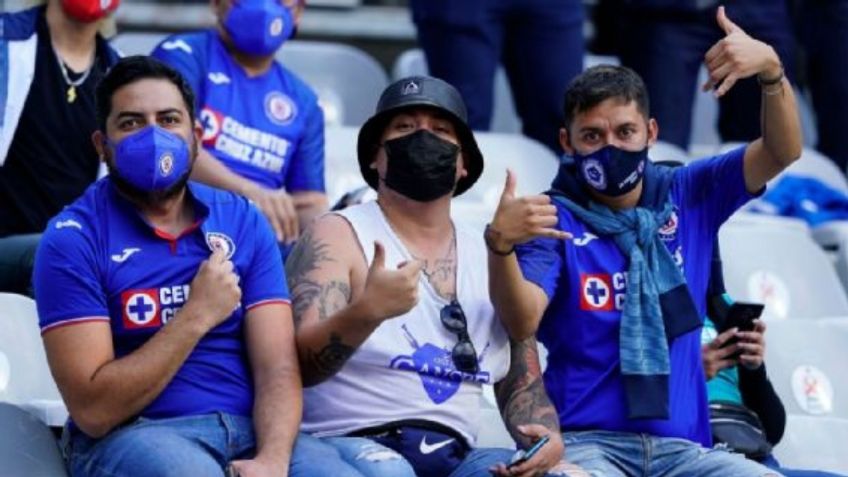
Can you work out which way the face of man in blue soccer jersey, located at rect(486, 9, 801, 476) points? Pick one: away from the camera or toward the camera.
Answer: toward the camera

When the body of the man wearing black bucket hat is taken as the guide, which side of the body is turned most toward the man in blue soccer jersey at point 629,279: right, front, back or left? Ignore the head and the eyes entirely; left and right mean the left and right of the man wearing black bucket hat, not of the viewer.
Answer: left

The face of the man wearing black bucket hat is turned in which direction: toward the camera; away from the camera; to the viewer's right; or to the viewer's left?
toward the camera

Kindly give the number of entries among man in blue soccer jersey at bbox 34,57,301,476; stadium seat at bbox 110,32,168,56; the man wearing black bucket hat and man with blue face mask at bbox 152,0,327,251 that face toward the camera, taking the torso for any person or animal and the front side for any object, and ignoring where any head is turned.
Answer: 4

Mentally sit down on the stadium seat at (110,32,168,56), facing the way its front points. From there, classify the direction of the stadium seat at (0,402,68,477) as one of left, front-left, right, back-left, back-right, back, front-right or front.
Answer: front

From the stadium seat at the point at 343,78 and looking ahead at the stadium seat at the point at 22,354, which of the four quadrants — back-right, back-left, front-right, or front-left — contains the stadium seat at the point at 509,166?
front-left

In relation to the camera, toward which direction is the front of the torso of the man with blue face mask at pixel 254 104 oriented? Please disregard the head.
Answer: toward the camera

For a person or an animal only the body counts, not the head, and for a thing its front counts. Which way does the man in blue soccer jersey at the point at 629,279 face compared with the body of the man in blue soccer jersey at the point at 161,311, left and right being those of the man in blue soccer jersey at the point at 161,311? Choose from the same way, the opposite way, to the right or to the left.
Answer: the same way

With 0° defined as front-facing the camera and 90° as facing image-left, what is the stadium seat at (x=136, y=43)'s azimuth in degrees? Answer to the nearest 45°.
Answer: approximately 0°

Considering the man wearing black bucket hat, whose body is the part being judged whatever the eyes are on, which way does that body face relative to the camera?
toward the camera

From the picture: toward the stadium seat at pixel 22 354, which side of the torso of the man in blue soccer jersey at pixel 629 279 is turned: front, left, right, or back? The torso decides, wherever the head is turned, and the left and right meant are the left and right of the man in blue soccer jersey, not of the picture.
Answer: right

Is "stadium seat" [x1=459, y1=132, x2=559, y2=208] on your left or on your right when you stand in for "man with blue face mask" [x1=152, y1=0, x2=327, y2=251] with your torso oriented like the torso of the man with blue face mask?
on your left

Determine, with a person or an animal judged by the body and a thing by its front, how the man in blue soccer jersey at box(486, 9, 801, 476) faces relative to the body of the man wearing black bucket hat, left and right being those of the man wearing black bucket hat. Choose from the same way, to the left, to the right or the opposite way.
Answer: the same way

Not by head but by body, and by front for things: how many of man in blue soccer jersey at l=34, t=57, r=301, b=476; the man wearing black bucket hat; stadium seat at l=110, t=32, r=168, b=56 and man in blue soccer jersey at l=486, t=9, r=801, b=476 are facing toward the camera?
4

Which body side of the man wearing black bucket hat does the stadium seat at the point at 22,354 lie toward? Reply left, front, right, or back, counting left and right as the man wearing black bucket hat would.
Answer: right

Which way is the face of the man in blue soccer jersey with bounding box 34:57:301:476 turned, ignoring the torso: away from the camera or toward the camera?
toward the camera

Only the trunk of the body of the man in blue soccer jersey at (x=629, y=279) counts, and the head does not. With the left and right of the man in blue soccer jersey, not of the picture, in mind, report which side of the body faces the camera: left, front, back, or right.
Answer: front

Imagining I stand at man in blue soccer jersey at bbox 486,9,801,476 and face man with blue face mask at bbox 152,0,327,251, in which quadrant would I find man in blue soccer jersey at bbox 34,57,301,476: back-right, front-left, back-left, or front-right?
front-left

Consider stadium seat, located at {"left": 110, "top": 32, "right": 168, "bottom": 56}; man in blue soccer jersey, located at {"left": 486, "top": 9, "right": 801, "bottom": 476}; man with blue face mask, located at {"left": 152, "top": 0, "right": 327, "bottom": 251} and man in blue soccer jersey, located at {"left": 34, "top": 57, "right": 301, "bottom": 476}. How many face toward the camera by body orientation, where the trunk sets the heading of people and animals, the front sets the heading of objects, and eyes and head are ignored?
4

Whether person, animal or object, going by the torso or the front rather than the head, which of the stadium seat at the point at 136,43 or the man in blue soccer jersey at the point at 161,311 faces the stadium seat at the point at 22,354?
the stadium seat at the point at 136,43
